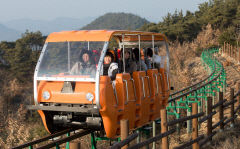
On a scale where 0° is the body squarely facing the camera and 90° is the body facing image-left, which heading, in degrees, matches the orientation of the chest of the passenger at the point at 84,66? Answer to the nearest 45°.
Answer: approximately 0°

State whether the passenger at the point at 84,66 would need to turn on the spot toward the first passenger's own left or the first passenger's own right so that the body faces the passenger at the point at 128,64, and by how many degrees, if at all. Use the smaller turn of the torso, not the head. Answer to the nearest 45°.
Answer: approximately 135° to the first passenger's own left

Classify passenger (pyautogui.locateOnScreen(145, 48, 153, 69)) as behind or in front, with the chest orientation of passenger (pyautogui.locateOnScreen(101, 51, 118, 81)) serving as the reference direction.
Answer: behind

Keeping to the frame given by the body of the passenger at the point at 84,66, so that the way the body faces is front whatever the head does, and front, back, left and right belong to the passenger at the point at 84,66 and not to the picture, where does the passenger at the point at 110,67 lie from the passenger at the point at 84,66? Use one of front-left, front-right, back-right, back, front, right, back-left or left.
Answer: back-left

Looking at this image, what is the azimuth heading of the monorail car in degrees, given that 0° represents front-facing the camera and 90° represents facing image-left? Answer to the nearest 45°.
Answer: approximately 45°

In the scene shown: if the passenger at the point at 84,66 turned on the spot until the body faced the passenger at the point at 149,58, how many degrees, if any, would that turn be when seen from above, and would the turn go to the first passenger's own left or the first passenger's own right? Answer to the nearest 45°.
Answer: approximately 135° to the first passenger's own left

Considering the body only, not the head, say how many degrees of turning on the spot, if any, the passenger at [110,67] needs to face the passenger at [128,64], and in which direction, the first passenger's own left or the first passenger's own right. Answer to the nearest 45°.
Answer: approximately 180°

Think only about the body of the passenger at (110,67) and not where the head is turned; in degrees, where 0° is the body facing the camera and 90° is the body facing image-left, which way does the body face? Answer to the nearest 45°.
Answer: approximately 45°
